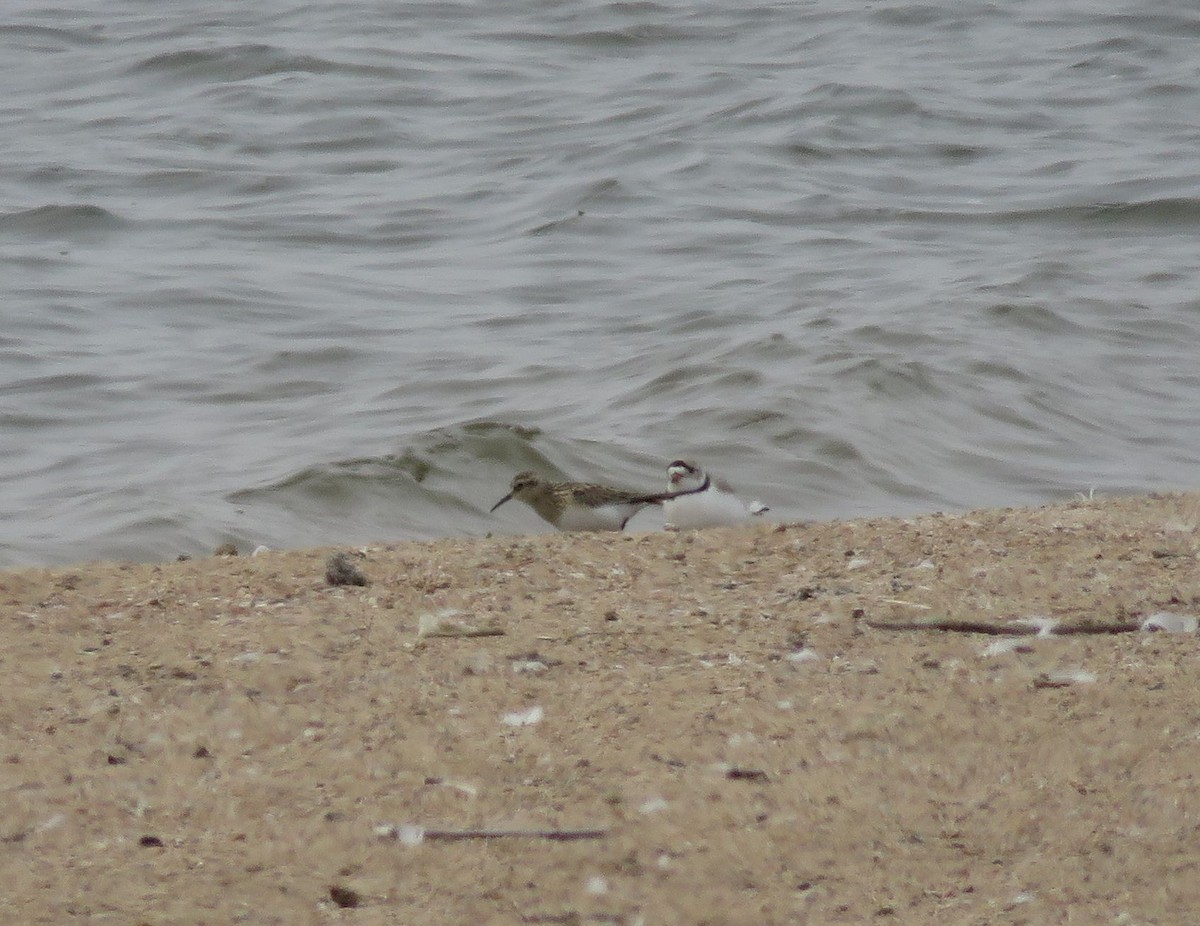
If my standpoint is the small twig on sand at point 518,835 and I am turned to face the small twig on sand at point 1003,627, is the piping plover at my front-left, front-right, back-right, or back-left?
front-left

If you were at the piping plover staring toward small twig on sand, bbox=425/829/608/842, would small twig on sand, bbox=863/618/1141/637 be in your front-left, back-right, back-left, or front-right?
front-left

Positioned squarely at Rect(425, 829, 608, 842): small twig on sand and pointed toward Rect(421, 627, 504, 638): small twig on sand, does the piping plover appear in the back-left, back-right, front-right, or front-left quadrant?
front-right

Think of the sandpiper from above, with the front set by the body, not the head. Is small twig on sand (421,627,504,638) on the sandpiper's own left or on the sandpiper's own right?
on the sandpiper's own left

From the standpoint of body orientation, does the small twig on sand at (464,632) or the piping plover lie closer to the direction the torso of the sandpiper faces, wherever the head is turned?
the small twig on sand

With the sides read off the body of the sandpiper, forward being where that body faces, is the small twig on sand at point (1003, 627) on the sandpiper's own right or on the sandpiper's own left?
on the sandpiper's own left

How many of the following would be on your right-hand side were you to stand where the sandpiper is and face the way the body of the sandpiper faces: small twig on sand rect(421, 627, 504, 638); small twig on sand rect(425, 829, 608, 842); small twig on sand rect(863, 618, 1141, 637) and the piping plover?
0

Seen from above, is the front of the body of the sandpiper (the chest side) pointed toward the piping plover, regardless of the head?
no

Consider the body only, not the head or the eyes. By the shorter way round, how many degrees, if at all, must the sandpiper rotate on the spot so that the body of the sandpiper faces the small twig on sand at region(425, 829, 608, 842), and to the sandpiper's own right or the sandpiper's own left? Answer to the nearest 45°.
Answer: approximately 90° to the sandpiper's own left

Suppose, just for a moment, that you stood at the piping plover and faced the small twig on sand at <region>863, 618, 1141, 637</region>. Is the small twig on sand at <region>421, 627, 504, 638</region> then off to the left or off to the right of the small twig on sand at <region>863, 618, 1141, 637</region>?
right

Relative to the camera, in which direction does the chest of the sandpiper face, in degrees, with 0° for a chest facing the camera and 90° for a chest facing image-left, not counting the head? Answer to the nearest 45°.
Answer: approximately 90°

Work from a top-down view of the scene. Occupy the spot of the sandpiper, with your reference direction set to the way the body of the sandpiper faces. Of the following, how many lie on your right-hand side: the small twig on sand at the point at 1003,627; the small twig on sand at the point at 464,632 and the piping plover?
0

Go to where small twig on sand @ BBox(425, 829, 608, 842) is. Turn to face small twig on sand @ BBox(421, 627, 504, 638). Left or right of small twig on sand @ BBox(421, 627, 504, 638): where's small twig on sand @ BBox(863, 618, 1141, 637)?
right

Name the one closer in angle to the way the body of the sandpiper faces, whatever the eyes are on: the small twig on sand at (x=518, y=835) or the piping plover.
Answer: the small twig on sand
